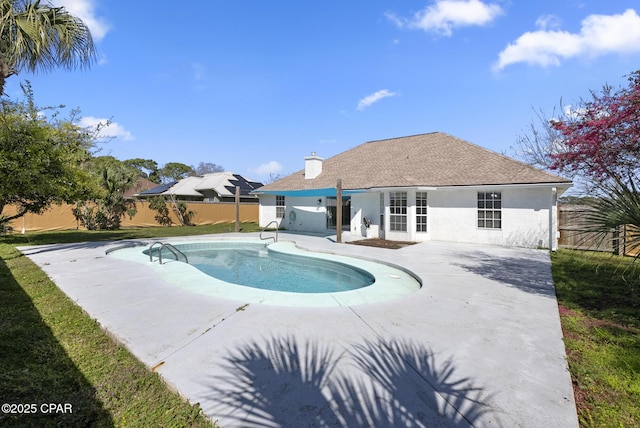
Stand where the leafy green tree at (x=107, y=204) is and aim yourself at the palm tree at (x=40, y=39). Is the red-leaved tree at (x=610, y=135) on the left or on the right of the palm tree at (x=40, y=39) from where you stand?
left

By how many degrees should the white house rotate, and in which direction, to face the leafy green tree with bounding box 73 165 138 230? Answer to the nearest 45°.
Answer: approximately 135° to its left

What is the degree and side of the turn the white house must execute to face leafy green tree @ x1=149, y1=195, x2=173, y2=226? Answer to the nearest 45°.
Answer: approximately 135° to its left

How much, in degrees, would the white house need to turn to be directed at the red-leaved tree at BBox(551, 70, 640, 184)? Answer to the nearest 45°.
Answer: approximately 90° to its right

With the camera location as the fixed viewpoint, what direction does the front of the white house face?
facing away from the viewer and to the right of the viewer

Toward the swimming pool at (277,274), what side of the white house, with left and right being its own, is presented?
back
